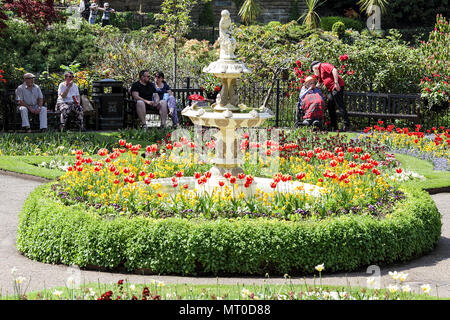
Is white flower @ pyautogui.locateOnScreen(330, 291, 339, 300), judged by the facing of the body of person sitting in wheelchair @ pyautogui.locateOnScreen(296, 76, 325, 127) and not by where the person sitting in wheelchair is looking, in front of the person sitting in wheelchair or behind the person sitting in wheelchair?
in front

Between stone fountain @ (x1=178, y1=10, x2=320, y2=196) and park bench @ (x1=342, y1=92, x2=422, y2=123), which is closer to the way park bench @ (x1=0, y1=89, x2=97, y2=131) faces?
the stone fountain

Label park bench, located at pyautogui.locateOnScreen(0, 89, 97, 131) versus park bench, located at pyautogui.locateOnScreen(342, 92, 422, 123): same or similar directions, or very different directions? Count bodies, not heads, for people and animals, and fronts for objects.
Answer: same or similar directions

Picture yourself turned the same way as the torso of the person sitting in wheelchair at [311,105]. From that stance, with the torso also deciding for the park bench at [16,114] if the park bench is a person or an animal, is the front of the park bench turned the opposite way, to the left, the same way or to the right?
the same way

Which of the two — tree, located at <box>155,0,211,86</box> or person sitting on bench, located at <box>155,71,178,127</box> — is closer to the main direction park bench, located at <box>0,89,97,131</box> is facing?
the person sitting on bench

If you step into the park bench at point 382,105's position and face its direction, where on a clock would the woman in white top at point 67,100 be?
The woman in white top is roughly at 2 o'clock from the park bench.

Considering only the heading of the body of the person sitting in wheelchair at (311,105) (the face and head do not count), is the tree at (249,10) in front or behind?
behind

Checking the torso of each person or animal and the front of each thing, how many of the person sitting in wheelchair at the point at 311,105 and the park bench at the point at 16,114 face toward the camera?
2

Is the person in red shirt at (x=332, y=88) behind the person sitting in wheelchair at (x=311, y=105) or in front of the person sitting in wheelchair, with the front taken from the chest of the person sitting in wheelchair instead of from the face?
behind

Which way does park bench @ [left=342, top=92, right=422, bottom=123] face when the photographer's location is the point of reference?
facing the viewer

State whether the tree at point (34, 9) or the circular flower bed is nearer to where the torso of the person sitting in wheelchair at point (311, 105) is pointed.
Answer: the circular flower bed

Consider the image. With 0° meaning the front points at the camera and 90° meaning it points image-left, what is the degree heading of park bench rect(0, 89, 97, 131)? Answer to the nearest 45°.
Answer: approximately 0°

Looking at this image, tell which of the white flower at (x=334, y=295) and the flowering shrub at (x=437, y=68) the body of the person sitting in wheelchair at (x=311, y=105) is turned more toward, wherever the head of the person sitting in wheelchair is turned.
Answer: the white flower

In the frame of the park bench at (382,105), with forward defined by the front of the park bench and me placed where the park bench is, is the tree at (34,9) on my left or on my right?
on my right

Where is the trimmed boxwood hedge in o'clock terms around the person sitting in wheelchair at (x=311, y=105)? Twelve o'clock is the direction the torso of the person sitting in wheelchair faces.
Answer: The trimmed boxwood hedge is roughly at 12 o'clock from the person sitting in wheelchair.

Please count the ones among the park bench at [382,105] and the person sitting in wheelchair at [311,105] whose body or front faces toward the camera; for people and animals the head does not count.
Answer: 2

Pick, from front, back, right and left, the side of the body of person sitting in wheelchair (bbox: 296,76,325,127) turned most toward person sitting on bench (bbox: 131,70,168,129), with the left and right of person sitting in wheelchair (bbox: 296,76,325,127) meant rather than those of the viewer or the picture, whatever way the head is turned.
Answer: right

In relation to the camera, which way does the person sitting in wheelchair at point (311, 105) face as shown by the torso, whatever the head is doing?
toward the camera
